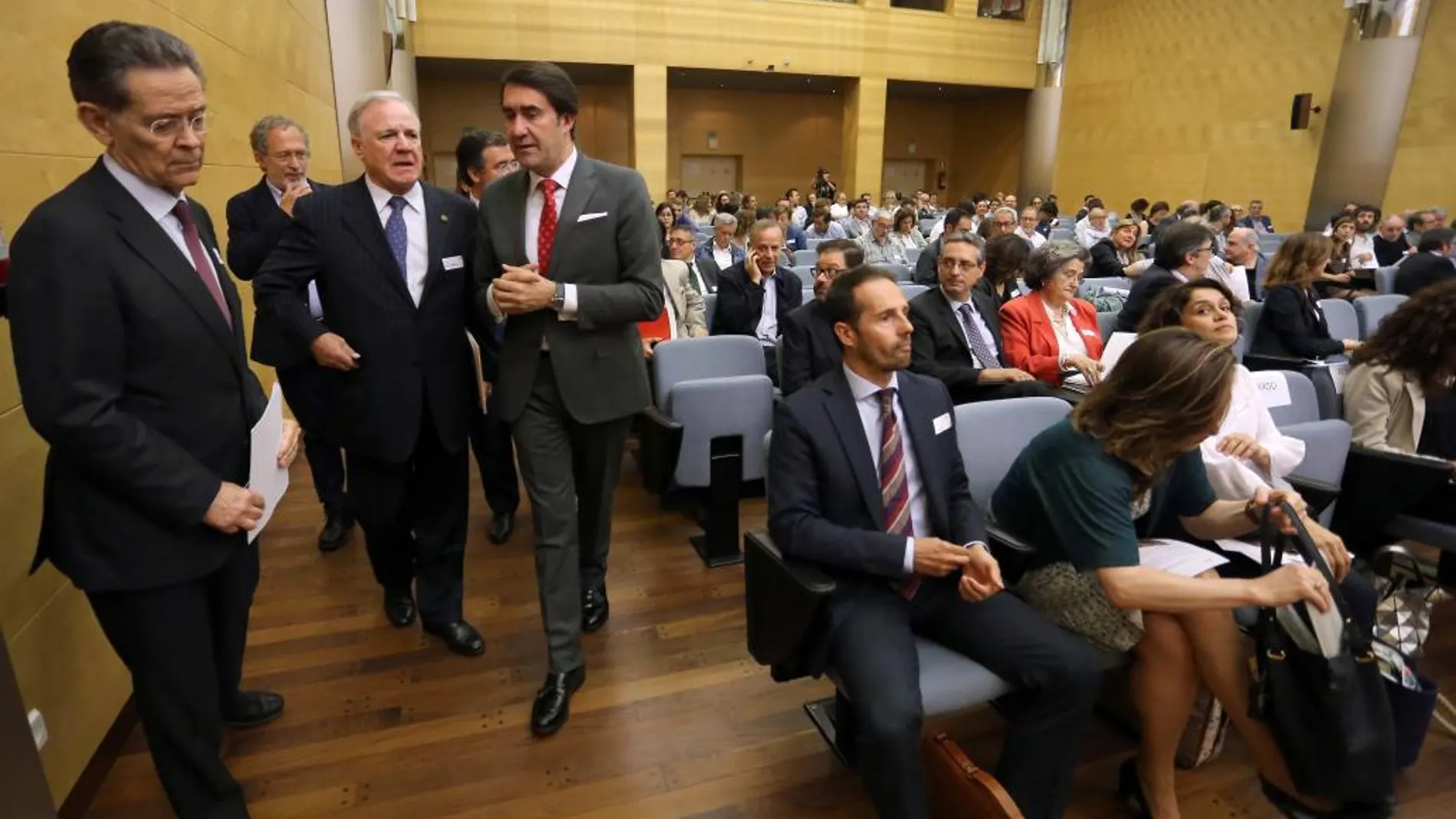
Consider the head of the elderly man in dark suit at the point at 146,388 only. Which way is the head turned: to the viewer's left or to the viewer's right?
to the viewer's right

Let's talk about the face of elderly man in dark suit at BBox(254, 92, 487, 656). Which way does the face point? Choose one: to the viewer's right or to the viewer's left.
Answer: to the viewer's right

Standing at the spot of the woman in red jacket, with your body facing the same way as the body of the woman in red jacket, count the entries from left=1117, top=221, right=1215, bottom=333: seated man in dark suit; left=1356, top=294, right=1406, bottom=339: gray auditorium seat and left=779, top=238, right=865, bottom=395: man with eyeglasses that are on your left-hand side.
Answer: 2

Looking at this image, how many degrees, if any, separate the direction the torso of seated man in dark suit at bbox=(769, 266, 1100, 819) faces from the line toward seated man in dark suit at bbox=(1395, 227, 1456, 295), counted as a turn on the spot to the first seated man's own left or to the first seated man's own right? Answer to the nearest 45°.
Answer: approximately 90° to the first seated man's own left

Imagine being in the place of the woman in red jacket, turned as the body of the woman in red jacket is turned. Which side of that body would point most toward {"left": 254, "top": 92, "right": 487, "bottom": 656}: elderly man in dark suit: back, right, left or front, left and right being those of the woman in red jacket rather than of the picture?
right

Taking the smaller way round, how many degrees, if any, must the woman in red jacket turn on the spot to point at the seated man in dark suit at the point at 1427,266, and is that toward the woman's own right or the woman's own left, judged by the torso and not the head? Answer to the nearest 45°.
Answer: approximately 90° to the woman's own left

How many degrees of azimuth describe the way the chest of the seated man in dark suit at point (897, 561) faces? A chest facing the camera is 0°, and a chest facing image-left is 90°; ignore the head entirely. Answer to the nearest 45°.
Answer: approximately 315°
